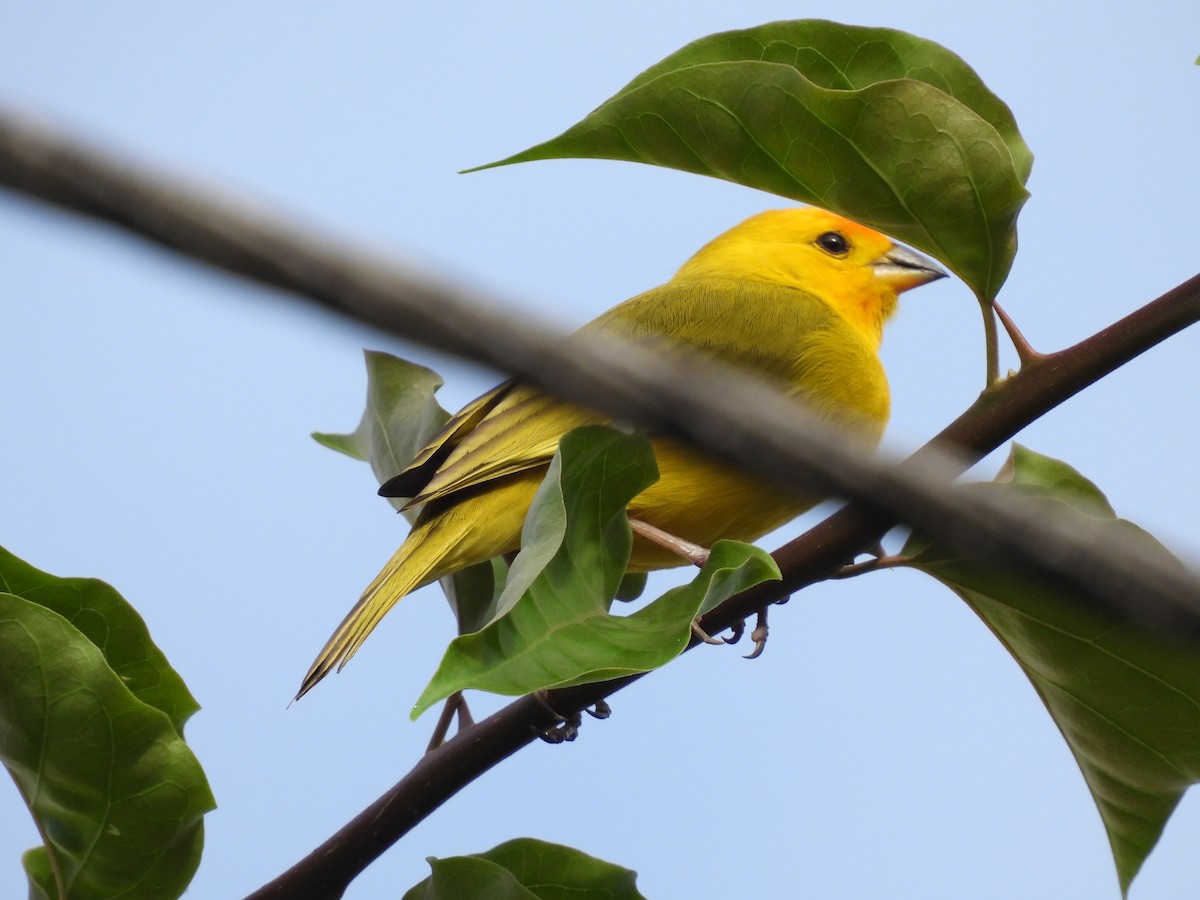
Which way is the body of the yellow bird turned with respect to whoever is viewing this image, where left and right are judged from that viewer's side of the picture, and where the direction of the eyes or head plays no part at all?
facing to the right of the viewer

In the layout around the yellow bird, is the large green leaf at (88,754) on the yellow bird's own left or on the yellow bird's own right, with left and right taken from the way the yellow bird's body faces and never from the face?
on the yellow bird's own right

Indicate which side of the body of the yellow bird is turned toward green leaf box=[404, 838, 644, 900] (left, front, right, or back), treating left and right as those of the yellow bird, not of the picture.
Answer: right

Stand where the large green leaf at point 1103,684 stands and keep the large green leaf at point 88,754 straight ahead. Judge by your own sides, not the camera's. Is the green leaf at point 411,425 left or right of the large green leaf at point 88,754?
right

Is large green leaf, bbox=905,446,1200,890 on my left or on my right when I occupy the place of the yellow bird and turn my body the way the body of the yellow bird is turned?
on my right
